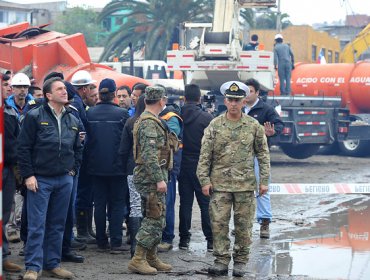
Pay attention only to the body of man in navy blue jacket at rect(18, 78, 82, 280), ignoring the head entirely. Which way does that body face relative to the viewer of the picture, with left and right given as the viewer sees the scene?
facing the viewer and to the right of the viewer

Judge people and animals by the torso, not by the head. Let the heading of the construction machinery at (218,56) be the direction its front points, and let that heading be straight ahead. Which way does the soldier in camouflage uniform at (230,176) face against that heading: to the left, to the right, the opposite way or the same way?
the opposite way

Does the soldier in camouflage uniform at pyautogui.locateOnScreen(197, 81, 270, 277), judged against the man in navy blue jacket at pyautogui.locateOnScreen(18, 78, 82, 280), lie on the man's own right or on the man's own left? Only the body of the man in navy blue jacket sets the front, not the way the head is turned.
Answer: on the man's own left

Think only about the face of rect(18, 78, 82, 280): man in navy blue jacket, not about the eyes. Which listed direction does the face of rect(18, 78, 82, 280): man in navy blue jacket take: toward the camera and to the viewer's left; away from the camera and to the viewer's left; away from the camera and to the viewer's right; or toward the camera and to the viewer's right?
toward the camera and to the viewer's right

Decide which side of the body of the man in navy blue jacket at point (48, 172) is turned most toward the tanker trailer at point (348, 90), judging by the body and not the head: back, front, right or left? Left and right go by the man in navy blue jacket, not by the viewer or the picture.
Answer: left

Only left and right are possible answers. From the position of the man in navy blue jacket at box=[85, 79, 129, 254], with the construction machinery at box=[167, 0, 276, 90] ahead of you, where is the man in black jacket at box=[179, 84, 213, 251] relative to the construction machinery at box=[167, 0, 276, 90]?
right

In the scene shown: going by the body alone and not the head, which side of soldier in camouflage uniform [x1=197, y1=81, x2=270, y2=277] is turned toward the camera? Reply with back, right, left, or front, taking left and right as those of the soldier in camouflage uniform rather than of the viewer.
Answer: front

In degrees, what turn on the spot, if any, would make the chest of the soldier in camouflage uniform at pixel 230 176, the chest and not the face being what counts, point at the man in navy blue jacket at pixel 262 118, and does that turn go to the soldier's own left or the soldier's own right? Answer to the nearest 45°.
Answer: approximately 180°

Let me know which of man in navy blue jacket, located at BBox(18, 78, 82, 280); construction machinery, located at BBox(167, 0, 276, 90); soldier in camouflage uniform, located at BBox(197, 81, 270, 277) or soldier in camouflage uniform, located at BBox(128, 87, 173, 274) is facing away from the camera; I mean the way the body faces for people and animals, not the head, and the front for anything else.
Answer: the construction machinery

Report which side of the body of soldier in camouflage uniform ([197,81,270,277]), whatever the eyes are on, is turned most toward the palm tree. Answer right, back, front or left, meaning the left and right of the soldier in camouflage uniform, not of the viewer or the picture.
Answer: back

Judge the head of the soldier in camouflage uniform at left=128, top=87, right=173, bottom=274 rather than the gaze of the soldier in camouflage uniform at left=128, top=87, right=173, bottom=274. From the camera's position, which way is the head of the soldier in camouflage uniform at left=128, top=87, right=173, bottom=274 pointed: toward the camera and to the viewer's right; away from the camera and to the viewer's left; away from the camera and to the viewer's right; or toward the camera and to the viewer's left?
away from the camera and to the viewer's right

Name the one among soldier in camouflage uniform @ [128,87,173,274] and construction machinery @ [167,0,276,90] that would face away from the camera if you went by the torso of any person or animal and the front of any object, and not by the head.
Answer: the construction machinery

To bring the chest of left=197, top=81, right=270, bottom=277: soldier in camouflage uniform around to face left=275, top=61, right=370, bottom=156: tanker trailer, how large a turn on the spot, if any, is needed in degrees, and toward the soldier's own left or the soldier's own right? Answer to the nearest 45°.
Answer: approximately 180°

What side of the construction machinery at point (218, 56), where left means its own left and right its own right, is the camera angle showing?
back

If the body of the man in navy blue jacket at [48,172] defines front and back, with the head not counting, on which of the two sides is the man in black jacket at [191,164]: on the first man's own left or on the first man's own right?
on the first man's own left
